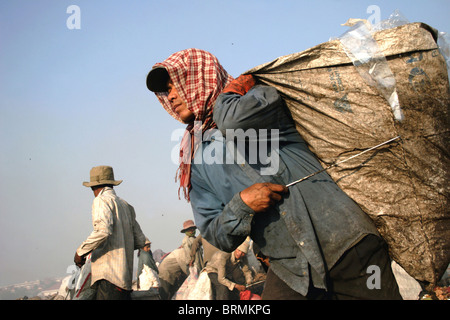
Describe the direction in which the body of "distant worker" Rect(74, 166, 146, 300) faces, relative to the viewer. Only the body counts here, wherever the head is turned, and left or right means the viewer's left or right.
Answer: facing away from the viewer and to the left of the viewer

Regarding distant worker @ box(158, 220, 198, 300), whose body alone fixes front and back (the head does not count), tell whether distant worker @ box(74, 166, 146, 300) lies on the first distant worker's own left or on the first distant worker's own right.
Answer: on the first distant worker's own right

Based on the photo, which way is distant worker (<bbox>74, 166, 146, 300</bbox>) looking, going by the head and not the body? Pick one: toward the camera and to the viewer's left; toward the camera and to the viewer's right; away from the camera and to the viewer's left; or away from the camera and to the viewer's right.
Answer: away from the camera and to the viewer's left

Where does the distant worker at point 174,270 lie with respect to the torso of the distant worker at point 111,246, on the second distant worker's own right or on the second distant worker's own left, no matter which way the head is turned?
on the second distant worker's own right
